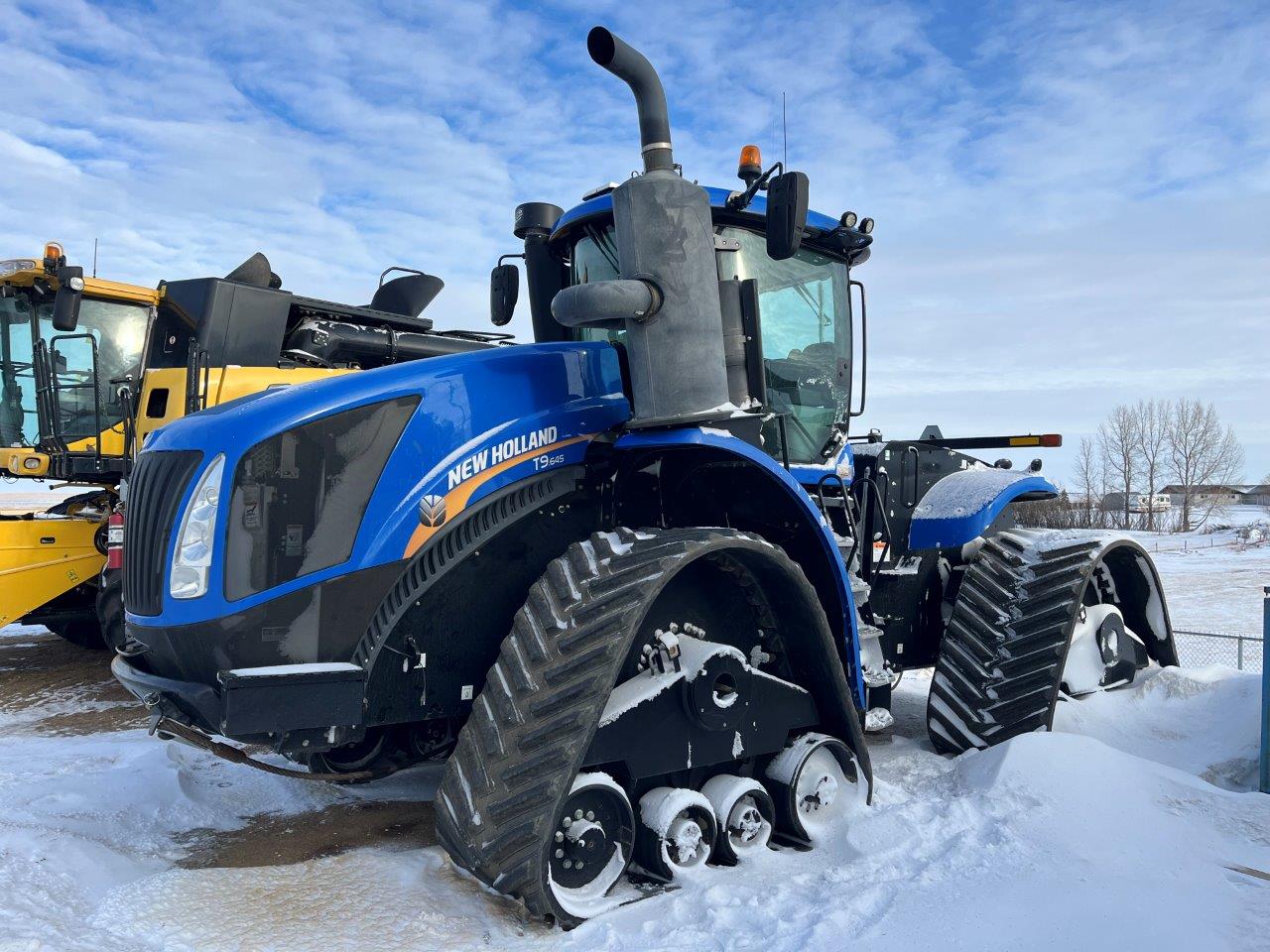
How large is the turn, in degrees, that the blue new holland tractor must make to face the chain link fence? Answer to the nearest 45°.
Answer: approximately 180°

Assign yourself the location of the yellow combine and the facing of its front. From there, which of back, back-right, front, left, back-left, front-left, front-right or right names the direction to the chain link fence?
back-left

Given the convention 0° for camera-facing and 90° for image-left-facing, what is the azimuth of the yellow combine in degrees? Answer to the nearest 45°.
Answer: approximately 45°

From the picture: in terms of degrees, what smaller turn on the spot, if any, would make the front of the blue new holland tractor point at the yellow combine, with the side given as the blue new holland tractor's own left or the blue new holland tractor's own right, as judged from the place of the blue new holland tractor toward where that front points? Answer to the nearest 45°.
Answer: approximately 90° to the blue new holland tractor's own right

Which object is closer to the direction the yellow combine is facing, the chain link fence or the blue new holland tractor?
the blue new holland tractor

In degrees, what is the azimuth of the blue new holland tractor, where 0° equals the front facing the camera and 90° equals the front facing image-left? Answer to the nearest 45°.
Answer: approximately 45°
